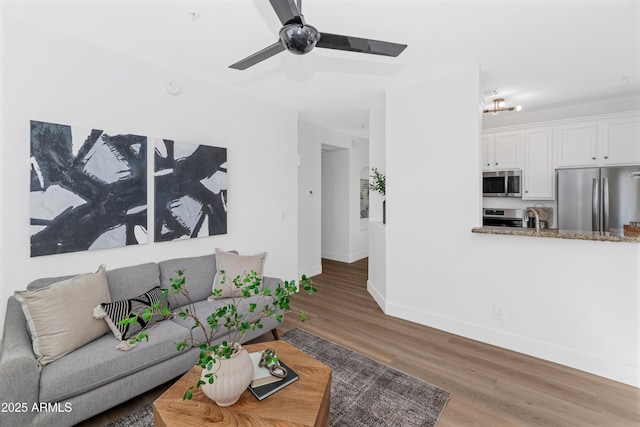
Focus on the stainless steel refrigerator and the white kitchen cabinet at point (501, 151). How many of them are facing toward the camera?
2

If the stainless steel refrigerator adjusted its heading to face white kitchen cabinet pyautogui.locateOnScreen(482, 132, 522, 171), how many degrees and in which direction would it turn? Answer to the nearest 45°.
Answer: approximately 90° to its right

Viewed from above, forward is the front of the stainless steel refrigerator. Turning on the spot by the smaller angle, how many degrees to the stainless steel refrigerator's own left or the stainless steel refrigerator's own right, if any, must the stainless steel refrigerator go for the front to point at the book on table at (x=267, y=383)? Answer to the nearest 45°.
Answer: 0° — it already faces it

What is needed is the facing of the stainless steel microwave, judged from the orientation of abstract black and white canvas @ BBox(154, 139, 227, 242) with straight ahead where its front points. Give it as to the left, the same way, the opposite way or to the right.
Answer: to the right

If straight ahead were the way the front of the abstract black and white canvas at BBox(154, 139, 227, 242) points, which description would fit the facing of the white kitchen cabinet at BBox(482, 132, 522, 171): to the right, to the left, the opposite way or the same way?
to the right

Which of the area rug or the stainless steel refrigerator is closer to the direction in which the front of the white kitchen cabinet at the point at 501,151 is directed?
the area rug
